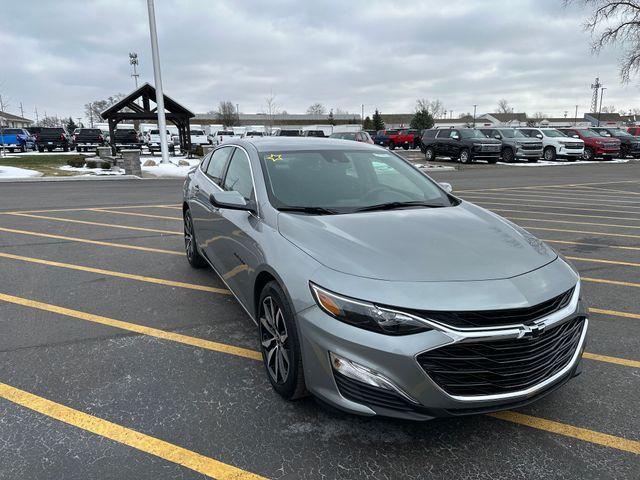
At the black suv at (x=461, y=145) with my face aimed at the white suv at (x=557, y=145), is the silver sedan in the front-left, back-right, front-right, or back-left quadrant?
back-right

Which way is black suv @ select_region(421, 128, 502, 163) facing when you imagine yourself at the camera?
facing the viewer and to the right of the viewer

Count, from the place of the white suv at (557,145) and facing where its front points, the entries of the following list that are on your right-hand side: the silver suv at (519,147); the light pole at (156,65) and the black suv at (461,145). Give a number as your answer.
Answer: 3

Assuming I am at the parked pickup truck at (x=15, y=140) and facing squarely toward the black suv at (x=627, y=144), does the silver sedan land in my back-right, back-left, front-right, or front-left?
front-right

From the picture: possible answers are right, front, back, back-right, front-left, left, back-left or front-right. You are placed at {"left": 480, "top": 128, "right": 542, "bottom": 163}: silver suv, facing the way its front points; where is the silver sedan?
front-right

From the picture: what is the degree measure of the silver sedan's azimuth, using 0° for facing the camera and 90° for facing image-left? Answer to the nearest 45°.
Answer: approximately 315°

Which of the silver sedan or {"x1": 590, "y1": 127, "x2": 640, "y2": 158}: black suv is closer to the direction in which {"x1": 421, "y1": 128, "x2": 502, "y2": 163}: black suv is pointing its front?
the silver sedan

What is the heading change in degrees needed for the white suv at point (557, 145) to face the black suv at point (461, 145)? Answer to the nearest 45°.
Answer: approximately 90° to its right

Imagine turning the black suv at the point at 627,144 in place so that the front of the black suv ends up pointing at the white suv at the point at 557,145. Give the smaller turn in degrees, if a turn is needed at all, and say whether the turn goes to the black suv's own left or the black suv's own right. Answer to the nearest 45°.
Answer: approximately 90° to the black suv's own right

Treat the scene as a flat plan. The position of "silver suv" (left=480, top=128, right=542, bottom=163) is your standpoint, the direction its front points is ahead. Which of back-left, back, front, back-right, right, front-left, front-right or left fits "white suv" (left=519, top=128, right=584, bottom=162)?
left

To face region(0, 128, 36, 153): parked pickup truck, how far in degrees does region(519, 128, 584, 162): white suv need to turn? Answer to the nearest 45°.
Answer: approximately 135° to its right

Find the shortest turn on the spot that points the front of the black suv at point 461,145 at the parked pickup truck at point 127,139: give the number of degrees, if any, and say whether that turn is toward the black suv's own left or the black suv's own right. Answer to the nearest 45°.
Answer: approximately 135° to the black suv's own right

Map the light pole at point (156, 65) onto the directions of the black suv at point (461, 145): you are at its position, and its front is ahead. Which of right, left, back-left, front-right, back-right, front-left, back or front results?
right
